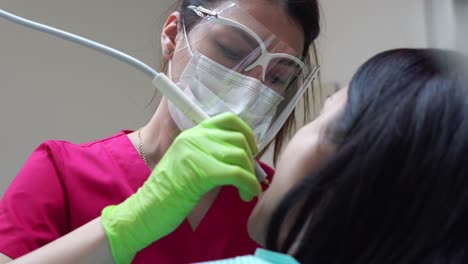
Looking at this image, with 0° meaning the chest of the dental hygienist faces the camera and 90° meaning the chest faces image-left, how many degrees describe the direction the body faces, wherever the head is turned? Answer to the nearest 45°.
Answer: approximately 315°
